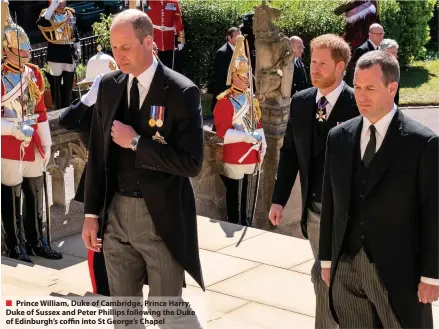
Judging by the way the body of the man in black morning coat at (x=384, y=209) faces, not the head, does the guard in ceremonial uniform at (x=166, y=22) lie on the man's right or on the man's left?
on the man's right

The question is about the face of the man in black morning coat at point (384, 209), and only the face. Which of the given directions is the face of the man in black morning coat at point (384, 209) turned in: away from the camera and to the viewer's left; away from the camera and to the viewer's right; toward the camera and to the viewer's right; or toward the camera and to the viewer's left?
toward the camera and to the viewer's left

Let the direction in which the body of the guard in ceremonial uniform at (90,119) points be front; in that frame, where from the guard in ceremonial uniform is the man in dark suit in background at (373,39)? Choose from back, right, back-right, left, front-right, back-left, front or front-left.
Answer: left

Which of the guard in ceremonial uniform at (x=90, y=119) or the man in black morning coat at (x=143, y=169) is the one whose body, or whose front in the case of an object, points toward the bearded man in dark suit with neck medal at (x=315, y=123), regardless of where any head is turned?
the guard in ceremonial uniform

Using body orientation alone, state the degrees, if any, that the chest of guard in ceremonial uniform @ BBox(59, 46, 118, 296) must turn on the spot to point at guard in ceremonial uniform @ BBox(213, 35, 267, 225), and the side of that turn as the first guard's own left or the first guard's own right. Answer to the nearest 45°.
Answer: approximately 90° to the first guard's own left

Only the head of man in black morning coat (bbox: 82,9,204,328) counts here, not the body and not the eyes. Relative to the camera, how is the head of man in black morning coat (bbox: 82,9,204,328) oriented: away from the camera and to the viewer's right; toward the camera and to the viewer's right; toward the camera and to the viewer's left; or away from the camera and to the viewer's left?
toward the camera and to the viewer's left

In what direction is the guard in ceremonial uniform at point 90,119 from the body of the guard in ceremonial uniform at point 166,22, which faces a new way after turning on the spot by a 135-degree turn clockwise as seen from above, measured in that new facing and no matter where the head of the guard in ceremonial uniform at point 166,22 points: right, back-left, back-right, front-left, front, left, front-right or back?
back-left

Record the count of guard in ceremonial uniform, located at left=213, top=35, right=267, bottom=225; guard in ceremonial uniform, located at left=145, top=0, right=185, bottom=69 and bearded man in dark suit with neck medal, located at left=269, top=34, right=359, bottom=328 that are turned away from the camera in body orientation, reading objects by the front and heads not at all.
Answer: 0

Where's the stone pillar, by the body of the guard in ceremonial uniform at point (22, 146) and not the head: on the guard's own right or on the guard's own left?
on the guard's own left

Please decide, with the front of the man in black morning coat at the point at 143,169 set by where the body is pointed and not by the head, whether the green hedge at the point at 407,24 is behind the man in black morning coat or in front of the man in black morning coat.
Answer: behind

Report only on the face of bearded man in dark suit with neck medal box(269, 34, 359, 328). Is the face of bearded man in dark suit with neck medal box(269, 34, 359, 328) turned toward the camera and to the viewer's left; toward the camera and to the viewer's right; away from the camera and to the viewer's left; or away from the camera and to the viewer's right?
toward the camera and to the viewer's left

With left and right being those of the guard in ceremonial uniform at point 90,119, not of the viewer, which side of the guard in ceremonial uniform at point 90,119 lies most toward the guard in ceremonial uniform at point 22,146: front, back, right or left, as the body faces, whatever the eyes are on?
back

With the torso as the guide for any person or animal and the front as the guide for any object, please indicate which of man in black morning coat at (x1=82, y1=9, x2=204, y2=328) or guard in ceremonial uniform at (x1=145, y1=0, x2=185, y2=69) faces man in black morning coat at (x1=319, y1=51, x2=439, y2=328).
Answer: the guard in ceremonial uniform

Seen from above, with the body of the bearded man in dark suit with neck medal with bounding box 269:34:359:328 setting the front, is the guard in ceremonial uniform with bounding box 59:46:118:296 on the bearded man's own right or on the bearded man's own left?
on the bearded man's own right

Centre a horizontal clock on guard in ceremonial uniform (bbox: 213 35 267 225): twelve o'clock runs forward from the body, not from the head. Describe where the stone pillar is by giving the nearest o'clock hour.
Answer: The stone pillar is roughly at 8 o'clock from the guard in ceremonial uniform.

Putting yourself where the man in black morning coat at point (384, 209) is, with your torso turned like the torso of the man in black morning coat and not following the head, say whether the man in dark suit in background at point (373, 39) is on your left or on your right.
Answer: on your right
